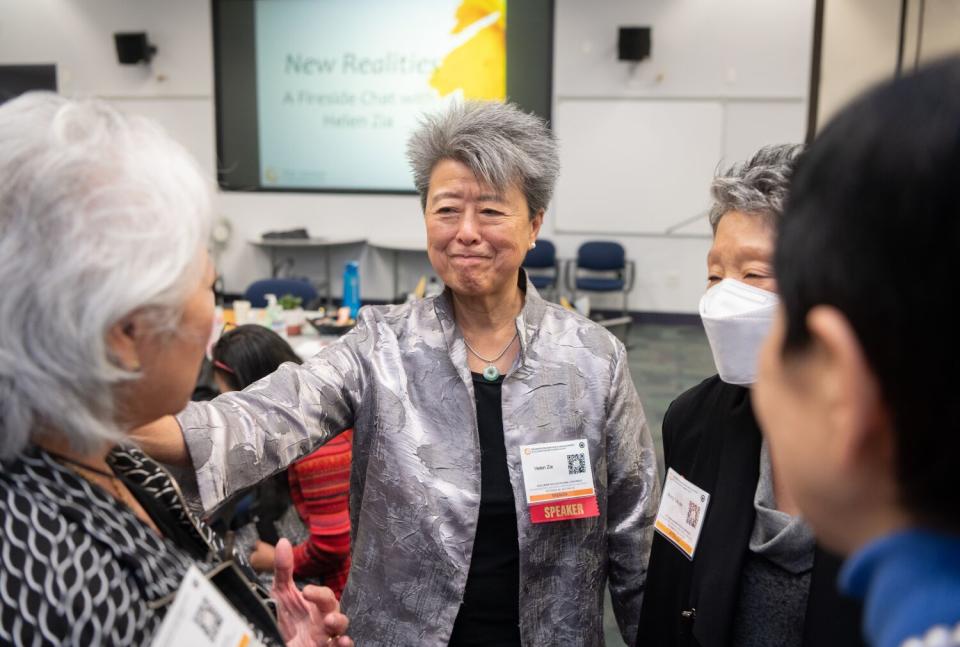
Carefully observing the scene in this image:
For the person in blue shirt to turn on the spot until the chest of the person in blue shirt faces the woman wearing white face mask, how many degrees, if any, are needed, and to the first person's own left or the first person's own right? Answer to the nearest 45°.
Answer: approximately 45° to the first person's own right

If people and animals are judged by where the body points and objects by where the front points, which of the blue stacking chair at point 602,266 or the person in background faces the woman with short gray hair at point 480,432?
the blue stacking chair

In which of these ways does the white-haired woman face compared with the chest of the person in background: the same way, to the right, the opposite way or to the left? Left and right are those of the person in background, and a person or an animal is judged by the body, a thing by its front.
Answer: the opposite way

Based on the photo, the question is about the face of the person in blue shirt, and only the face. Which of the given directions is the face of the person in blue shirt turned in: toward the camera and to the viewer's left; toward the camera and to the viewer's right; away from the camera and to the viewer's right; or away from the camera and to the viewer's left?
away from the camera and to the viewer's left

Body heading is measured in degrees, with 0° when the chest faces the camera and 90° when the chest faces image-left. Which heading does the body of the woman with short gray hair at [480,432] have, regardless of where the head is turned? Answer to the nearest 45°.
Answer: approximately 0°

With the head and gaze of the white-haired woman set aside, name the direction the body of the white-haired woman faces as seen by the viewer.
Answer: to the viewer's right

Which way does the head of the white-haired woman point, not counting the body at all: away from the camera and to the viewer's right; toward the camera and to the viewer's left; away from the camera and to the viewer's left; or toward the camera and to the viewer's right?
away from the camera and to the viewer's right

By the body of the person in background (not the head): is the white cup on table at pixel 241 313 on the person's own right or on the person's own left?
on the person's own right

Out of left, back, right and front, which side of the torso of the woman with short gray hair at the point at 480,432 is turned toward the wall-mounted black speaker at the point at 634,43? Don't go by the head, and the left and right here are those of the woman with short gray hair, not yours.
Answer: back
